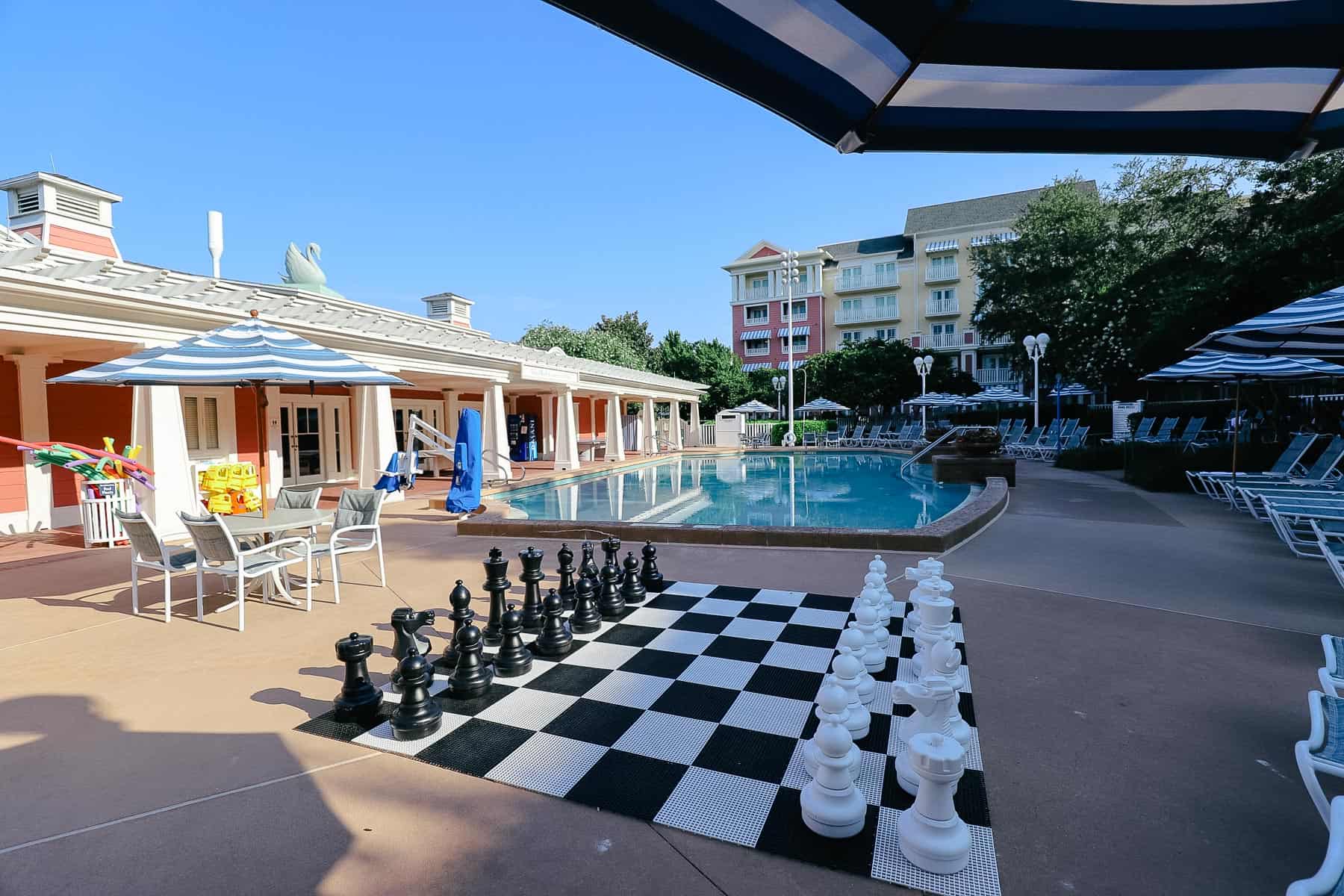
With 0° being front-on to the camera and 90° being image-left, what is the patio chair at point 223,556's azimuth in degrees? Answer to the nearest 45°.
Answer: approximately 225°

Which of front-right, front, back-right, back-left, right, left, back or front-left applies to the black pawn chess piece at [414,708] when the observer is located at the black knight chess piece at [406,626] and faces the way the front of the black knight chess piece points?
right

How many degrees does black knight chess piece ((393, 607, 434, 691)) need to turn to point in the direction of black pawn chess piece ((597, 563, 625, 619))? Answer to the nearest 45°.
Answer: approximately 45° to its left

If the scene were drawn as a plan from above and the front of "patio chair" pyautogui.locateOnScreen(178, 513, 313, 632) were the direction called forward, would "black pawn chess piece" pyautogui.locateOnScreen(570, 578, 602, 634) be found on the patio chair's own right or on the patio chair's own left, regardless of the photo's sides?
on the patio chair's own right

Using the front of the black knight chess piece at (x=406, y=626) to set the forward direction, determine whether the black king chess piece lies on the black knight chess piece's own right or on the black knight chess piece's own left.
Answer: on the black knight chess piece's own left

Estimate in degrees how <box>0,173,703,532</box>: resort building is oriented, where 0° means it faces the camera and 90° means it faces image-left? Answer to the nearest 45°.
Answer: approximately 315°

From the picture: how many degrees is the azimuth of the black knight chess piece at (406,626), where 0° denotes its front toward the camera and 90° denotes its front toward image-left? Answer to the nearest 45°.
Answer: approximately 270°

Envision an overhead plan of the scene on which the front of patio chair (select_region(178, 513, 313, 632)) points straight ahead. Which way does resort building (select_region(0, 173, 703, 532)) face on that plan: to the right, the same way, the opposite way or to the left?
to the right

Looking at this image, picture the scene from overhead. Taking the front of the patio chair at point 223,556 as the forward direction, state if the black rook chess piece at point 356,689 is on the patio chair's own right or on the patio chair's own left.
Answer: on the patio chair's own right
